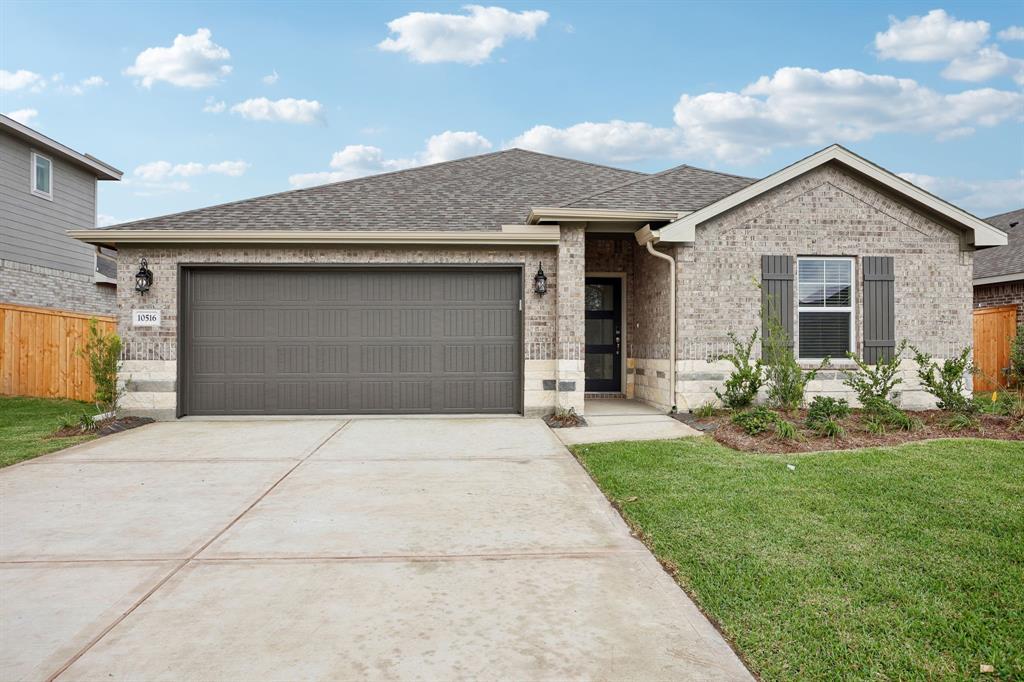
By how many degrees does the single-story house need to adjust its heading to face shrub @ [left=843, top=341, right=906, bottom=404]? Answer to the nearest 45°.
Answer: approximately 90° to its left

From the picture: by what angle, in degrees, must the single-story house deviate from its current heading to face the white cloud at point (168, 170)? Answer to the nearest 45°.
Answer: approximately 135° to its right

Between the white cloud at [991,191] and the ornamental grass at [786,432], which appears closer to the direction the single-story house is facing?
the ornamental grass

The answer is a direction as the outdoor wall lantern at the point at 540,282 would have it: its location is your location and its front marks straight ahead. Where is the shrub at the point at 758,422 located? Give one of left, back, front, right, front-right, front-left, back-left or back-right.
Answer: front-left

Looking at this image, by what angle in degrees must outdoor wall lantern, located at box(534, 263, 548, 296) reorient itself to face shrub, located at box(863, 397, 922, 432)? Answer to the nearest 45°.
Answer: approximately 90° to its left

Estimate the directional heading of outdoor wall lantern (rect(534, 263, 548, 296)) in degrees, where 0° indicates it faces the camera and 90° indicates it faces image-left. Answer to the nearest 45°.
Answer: approximately 0°

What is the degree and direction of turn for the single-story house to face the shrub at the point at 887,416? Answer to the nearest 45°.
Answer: approximately 90° to its left

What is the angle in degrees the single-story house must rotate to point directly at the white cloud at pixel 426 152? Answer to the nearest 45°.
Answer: approximately 180°

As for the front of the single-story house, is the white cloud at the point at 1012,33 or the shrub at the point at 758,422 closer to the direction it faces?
the shrub

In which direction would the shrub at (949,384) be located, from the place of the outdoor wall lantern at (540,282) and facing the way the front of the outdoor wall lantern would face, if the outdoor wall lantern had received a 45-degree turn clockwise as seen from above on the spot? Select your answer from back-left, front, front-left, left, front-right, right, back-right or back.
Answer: back-left

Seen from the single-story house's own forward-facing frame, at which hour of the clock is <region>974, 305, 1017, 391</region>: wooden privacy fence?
The wooden privacy fence is roughly at 8 o'clock from the single-story house.

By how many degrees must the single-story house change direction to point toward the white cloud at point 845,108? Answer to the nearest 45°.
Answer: approximately 135° to its left
